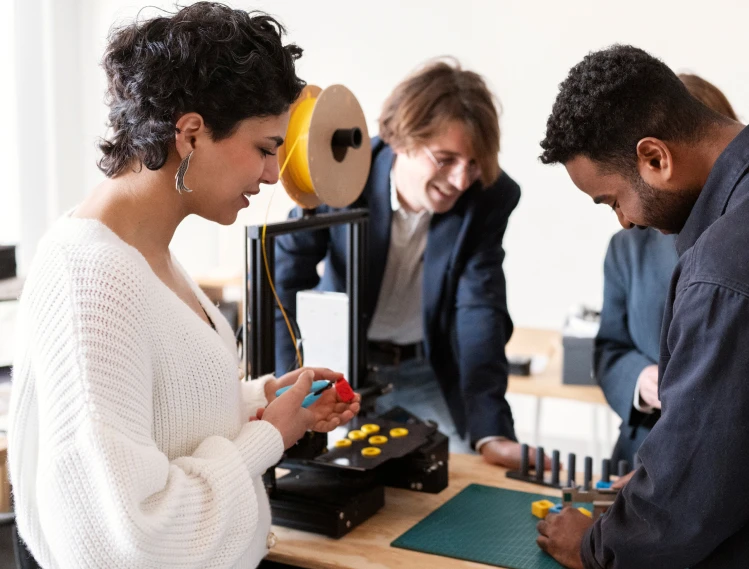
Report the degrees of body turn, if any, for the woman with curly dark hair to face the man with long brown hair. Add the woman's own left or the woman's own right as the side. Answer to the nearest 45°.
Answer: approximately 45° to the woman's own left

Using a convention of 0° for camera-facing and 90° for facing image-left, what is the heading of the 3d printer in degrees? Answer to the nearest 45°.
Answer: approximately 315°

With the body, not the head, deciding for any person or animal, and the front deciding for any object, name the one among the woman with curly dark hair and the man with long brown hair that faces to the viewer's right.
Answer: the woman with curly dark hair

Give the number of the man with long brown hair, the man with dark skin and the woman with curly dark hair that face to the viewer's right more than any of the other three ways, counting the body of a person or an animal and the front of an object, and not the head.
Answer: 1

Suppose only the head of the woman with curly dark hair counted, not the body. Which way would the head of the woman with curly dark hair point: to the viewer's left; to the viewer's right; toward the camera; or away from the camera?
to the viewer's right

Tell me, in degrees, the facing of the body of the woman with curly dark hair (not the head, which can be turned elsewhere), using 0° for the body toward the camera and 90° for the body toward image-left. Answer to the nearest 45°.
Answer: approximately 270°

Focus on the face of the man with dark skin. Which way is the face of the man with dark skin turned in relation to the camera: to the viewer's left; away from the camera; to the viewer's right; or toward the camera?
to the viewer's left

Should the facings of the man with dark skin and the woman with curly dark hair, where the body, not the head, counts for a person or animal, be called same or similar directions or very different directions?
very different directions

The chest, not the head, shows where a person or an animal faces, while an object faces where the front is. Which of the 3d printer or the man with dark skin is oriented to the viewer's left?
the man with dark skin

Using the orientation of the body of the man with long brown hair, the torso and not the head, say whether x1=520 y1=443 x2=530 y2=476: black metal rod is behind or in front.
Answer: in front

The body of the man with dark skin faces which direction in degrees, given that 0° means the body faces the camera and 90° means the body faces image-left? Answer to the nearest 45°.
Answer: approximately 90°

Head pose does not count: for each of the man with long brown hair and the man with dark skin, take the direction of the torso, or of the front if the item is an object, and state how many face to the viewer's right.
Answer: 0
